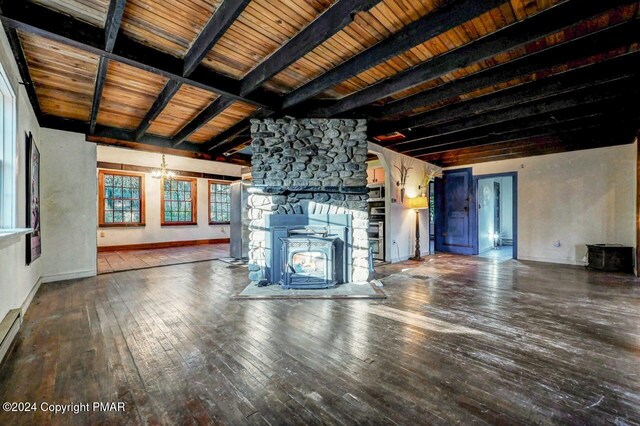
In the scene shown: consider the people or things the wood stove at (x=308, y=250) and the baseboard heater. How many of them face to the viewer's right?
1

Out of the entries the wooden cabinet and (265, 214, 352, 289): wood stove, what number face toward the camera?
2

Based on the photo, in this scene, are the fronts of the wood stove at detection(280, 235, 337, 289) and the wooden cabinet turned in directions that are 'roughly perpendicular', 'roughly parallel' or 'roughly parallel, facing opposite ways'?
roughly parallel

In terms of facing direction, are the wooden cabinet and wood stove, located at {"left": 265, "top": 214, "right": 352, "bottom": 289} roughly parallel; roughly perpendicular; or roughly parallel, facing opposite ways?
roughly parallel

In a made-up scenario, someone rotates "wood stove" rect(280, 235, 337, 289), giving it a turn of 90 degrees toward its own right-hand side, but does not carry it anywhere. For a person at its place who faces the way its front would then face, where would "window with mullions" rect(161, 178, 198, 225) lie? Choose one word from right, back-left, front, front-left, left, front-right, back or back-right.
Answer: front-right

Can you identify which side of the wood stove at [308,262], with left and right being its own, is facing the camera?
front

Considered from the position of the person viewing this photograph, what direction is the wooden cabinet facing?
facing the viewer

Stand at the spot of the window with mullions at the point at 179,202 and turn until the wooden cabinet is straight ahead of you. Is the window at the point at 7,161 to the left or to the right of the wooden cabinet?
right

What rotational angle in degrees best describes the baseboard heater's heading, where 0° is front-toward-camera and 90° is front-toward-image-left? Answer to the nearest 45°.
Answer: approximately 270°

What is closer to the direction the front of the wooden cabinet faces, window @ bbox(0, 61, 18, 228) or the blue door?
the window

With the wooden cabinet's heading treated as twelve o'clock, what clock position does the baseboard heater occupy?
The baseboard heater is roughly at 1 o'clock from the wooden cabinet.

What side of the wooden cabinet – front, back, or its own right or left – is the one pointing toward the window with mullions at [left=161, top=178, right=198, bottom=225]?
right
